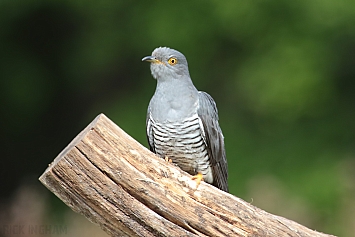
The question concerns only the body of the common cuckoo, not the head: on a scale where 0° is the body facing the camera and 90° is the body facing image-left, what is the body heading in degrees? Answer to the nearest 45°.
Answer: approximately 45°
